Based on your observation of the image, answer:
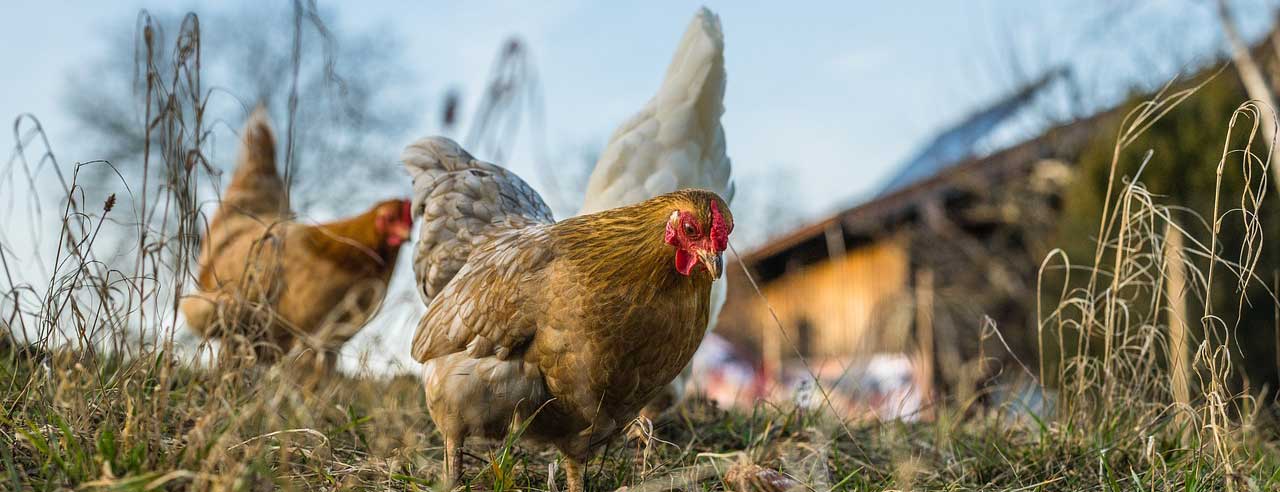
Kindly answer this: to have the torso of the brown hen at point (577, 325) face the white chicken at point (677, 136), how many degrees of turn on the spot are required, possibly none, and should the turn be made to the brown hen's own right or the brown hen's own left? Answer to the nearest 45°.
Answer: approximately 90° to the brown hen's own left

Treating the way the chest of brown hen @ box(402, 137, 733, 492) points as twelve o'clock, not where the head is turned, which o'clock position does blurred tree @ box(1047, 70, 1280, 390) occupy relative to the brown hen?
The blurred tree is roughly at 9 o'clock from the brown hen.

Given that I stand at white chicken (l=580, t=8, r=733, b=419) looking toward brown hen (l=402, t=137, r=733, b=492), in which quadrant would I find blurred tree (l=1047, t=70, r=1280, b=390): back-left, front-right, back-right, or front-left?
back-left

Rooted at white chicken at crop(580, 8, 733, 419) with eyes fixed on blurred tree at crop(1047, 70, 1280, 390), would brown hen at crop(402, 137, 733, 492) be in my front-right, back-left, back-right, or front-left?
back-right

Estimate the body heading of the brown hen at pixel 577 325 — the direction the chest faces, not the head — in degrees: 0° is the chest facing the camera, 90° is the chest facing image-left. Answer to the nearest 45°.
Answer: approximately 315°
